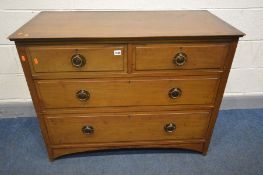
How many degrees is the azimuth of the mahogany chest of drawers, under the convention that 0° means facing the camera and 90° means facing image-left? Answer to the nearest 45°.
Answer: approximately 0°
